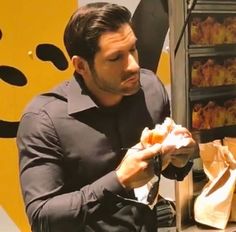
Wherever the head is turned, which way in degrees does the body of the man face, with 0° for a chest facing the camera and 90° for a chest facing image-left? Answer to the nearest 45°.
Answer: approximately 315°

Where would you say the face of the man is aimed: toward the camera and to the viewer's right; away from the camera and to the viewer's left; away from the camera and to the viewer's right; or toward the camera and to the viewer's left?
toward the camera and to the viewer's right

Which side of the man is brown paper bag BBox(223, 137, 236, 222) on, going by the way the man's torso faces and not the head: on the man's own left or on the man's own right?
on the man's own left

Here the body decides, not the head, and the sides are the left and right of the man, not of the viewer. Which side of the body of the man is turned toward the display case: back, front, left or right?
left

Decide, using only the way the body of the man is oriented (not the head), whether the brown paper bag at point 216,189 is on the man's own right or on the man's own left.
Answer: on the man's own left
